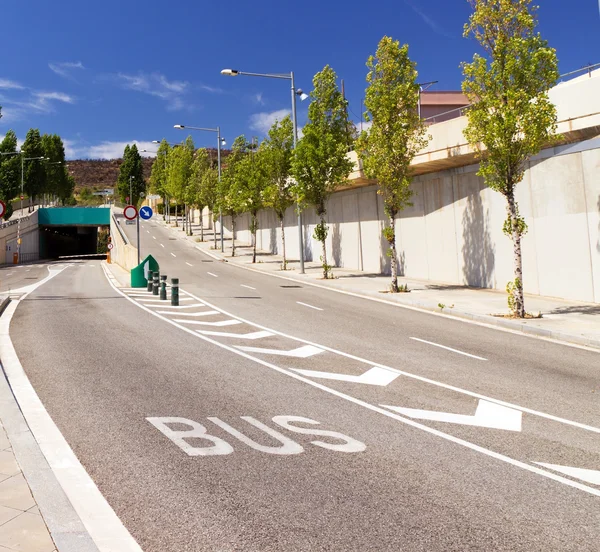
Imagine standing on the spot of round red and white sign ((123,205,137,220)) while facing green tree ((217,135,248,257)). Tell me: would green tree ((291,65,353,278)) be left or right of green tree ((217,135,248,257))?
right

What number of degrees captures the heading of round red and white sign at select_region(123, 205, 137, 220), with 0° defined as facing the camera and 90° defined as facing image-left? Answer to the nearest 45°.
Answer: approximately 0°

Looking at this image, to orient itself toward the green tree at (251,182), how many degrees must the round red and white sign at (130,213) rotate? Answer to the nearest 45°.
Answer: approximately 135° to its left

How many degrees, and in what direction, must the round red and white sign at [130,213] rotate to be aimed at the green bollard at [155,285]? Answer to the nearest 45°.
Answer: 0° — it already faces it

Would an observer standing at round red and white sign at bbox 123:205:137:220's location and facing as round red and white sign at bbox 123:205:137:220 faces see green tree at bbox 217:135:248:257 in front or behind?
behind

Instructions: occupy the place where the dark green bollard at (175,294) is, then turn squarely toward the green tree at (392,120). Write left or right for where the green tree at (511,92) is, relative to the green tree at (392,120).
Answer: right

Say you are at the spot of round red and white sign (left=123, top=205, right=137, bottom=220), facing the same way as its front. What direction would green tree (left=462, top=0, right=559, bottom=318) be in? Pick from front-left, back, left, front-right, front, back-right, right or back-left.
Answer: front-left

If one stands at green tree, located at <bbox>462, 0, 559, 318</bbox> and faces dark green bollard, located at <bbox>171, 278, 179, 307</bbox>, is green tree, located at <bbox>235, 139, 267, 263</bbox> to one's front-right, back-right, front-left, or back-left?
front-right
